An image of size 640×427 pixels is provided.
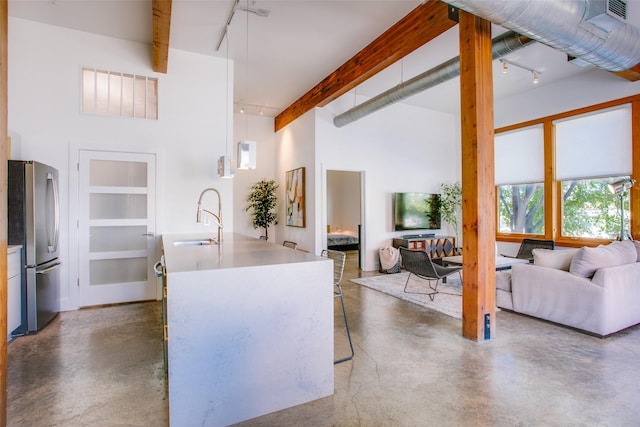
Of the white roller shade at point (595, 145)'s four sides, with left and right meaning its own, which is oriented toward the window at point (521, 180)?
right

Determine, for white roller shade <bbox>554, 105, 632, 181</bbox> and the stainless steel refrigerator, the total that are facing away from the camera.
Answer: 0

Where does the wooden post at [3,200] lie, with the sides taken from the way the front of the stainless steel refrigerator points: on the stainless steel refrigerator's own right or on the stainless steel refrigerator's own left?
on the stainless steel refrigerator's own right

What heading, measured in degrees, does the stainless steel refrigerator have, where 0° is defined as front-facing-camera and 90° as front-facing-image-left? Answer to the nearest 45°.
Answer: approximately 315°

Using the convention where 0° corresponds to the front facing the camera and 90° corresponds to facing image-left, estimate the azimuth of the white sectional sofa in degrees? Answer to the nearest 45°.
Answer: approximately 135°

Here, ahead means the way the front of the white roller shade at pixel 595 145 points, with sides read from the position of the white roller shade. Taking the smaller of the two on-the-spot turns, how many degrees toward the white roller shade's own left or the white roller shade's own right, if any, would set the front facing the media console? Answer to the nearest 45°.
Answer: approximately 45° to the white roller shade's own right

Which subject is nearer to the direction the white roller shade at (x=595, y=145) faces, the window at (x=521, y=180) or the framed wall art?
the framed wall art

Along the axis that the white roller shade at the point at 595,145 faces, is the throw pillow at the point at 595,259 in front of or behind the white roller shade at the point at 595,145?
in front

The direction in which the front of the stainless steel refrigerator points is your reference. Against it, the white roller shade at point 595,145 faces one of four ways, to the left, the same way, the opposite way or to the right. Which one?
the opposite way

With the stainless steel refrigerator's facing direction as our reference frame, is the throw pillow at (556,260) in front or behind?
in front

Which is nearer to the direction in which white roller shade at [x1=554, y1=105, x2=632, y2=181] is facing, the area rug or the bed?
the area rug

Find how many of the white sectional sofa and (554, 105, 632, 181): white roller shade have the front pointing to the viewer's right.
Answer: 0

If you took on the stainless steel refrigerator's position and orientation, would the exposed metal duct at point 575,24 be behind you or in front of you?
in front

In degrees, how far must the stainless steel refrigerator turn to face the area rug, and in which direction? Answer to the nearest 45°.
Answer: approximately 45° to its left

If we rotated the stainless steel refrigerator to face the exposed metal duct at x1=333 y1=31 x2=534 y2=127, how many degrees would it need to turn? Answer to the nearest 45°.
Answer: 0° — it already faces it
